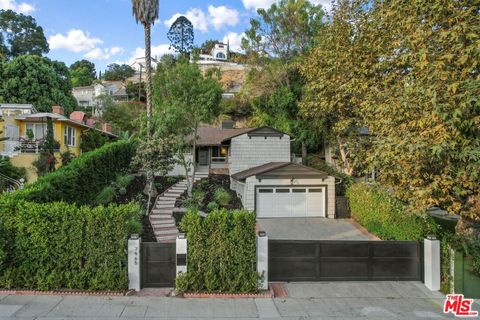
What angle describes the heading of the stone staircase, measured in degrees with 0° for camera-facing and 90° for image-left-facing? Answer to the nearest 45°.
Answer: approximately 0°

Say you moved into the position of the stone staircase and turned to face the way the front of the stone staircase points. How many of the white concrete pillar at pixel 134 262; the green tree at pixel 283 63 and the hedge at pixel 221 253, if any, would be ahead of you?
2

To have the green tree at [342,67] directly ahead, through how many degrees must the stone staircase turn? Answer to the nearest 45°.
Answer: approximately 90° to its left

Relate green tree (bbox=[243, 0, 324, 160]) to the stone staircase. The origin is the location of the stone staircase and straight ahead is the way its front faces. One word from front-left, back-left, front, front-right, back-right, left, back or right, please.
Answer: back-left

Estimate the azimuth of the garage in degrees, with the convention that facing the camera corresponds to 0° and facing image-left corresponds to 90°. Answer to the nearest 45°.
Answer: approximately 0°

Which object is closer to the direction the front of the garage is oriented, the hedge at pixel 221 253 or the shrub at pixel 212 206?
the hedge

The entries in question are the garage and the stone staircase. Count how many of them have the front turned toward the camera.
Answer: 2

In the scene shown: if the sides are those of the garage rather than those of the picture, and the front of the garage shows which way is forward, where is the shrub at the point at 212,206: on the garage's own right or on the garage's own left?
on the garage's own right

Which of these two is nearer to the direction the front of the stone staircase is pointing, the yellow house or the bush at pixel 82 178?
the bush
